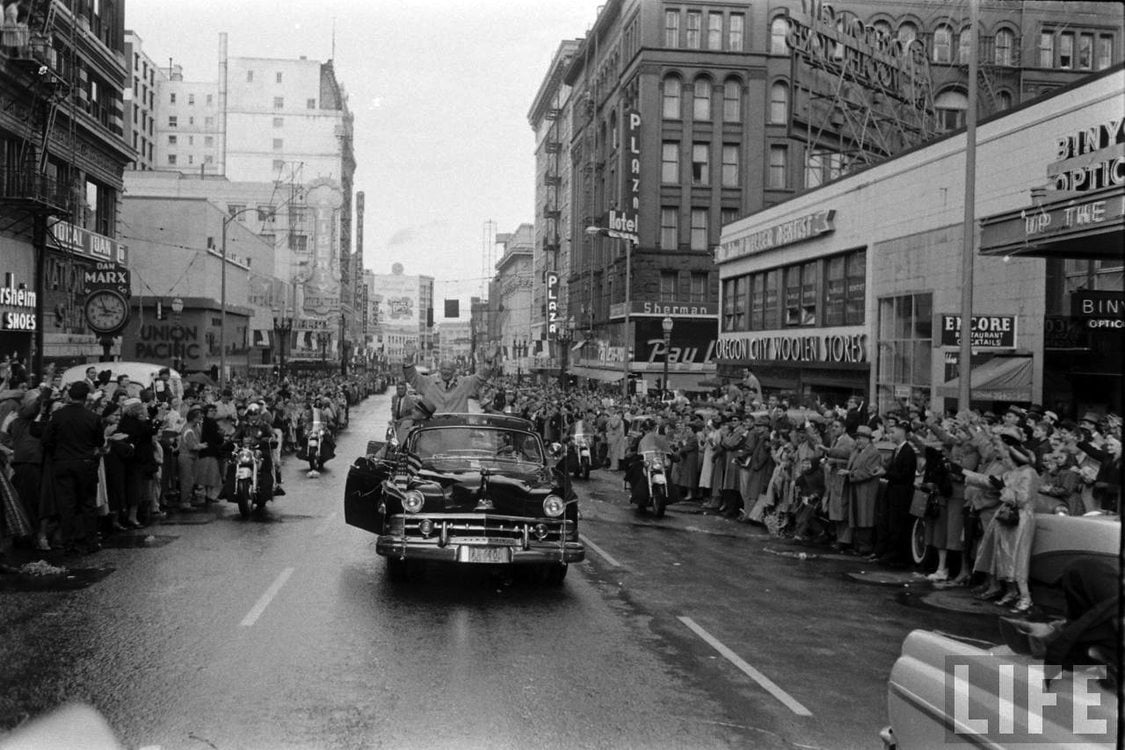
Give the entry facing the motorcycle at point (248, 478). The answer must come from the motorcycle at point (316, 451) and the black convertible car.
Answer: the motorcycle at point (316, 451)

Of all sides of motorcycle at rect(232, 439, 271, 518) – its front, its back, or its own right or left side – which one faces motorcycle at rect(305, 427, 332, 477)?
back

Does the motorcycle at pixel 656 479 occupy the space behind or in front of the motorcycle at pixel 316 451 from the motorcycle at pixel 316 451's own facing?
in front

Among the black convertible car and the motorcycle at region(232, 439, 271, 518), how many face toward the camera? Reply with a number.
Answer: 2

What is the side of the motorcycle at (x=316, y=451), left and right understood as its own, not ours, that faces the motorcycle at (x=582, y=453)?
left

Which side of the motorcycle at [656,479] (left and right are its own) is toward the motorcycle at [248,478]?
right

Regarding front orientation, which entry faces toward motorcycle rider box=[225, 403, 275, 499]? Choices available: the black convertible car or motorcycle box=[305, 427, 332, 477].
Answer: the motorcycle

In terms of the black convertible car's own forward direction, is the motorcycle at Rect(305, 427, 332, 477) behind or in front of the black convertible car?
behind

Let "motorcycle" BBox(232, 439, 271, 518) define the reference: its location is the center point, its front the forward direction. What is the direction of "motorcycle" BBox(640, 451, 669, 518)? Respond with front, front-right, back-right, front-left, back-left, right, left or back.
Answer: left

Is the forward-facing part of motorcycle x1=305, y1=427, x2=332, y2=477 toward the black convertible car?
yes
